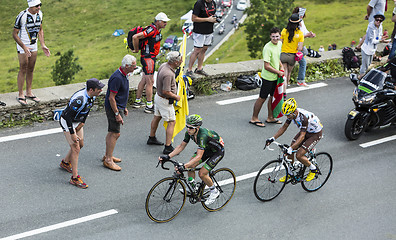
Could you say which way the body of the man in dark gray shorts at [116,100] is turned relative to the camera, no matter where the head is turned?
to the viewer's right

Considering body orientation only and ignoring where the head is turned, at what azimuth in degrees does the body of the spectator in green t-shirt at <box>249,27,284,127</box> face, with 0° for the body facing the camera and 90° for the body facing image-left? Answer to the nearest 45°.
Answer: approximately 315°

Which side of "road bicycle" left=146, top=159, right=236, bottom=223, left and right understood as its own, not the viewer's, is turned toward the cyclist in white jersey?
back

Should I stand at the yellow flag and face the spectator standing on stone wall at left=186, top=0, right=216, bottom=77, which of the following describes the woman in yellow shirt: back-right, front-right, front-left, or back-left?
front-right

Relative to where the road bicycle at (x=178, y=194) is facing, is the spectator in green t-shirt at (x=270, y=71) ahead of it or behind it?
behind

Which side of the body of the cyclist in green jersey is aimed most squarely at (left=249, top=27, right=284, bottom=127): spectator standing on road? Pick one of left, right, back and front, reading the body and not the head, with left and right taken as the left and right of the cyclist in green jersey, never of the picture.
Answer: back

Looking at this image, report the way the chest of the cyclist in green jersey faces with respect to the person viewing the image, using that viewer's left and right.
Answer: facing the viewer and to the left of the viewer

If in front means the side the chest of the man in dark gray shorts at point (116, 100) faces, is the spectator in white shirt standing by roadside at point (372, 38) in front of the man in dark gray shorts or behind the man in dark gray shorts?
in front

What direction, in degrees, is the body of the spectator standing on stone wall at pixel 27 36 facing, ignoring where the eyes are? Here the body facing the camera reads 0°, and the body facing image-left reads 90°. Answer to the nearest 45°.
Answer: approximately 315°

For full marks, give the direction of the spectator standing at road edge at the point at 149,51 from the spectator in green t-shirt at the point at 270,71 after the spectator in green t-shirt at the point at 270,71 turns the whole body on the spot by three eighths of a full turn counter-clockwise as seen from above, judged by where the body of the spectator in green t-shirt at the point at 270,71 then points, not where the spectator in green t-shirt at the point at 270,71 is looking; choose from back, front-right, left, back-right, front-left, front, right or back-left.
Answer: left

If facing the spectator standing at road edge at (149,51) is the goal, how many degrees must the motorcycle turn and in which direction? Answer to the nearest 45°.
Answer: approximately 45° to its right

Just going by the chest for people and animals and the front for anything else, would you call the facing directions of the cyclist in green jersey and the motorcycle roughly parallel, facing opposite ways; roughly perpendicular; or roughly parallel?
roughly parallel

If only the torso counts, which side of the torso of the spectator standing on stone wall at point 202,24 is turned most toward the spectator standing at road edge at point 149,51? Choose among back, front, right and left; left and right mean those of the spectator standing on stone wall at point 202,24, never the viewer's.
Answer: right

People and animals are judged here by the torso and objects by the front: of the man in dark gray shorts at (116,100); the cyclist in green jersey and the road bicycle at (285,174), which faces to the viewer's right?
the man in dark gray shorts
